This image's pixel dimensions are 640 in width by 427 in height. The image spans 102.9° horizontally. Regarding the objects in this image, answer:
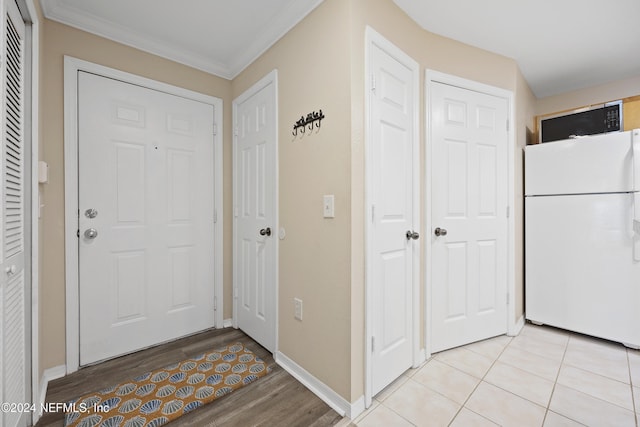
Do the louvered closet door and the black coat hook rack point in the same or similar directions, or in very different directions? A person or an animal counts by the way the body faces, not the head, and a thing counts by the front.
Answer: very different directions

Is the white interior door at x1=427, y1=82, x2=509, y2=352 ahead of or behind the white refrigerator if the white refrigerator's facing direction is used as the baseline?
ahead

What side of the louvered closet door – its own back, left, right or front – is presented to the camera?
right

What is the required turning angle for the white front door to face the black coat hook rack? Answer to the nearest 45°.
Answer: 0° — it already faces it

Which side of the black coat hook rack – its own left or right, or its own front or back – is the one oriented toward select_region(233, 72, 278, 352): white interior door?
right

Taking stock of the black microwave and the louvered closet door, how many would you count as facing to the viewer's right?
1
